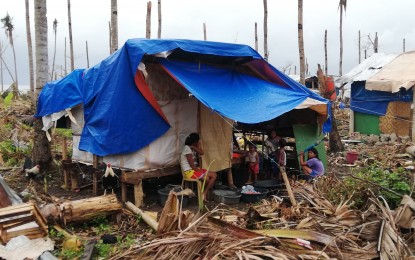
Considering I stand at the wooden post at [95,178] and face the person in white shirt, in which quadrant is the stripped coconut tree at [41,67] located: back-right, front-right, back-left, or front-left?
back-left

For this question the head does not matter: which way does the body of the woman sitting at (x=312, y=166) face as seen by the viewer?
to the viewer's left

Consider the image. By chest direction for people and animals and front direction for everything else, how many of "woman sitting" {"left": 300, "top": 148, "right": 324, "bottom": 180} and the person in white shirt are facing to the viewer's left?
1

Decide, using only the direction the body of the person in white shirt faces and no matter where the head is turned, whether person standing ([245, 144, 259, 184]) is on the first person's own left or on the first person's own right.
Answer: on the first person's own left

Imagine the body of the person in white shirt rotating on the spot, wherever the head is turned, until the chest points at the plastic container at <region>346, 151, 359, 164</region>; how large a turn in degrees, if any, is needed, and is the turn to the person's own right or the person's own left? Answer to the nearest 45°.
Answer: approximately 45° to the person's own left

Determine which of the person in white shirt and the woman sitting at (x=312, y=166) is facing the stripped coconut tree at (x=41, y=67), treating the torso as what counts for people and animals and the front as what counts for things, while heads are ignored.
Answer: the woman sitting

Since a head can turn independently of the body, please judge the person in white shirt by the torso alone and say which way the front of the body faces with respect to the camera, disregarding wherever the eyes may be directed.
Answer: to the viewer's right

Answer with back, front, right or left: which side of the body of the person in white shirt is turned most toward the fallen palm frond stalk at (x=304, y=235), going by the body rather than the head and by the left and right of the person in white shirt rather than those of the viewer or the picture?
right

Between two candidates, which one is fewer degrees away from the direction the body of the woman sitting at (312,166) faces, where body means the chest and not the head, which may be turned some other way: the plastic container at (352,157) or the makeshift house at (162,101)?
the makeshift house

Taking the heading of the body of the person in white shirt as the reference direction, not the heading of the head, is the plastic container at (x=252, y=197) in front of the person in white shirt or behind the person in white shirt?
in front

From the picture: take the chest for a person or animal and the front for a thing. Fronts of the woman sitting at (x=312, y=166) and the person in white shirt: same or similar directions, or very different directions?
very different directions

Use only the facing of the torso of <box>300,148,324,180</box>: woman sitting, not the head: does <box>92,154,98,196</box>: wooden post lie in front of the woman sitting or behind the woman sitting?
in front

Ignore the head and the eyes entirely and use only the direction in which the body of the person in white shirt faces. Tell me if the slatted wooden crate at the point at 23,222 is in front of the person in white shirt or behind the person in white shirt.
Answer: behind
